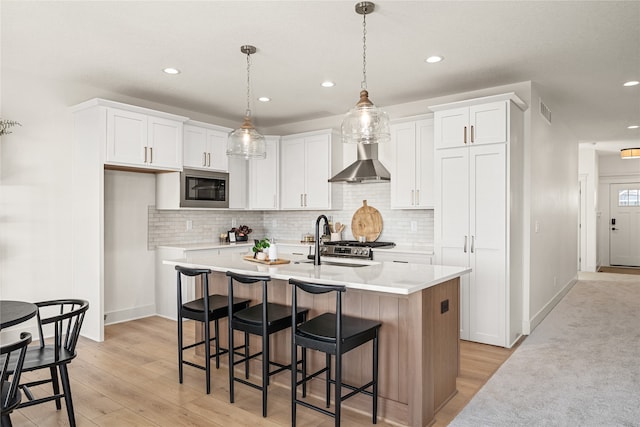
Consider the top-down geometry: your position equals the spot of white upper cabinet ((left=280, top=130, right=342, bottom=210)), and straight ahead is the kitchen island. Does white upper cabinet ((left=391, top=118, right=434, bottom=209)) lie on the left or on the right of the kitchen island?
left

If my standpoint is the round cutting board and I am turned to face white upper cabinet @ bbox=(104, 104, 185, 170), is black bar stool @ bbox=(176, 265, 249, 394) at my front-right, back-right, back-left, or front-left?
front-left

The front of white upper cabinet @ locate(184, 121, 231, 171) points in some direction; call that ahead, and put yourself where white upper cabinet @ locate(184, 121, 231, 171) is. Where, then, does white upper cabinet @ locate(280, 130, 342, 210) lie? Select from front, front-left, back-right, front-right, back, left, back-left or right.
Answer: front-left

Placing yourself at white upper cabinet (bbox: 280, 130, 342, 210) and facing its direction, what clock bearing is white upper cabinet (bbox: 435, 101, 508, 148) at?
white upper cabinet (bbox: 435, 101, 508, 148) is roughly at 9 o'clock from white upper cabinet (bbox: 280, 130, 342, 210).

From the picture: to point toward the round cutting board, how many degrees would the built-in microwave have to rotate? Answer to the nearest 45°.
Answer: approximately 45° to its left

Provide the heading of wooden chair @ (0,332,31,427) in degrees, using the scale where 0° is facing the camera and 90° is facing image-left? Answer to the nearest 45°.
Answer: approximately 135°

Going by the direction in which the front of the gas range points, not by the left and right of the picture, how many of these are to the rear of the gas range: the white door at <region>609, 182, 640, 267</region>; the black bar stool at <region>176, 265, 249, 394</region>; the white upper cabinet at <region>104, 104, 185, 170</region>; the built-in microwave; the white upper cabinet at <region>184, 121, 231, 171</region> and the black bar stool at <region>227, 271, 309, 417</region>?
1

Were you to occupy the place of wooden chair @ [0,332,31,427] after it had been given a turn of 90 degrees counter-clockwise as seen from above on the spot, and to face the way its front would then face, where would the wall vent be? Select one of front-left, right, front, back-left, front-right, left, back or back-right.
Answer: back-left

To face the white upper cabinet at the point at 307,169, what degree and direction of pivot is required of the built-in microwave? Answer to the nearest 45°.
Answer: approximately 45° to its left

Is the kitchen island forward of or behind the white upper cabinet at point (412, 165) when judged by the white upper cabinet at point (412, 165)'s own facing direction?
forward

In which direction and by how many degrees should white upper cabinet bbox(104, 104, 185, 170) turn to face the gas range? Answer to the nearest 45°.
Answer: approximately 45° to its left

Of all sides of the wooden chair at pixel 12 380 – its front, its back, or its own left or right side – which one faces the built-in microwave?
right
